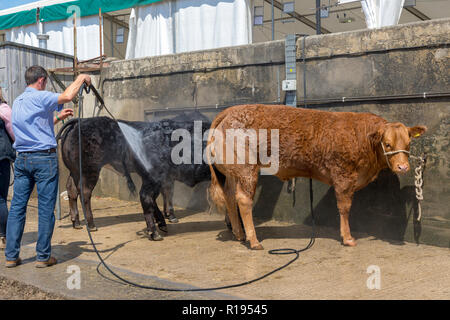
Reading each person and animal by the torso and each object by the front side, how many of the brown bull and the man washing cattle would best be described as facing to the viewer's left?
0

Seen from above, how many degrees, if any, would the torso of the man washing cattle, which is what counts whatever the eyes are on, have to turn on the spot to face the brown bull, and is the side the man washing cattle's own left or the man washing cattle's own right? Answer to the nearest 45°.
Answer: approximately 45° to the man washing cattle's own right

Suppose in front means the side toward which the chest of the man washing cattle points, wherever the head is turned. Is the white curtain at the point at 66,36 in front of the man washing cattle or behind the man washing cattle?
in front

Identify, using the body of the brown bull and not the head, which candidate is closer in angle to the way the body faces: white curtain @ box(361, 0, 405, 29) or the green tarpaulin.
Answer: the white curtain

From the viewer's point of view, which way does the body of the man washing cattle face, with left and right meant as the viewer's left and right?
facing away from the viewer and to the right of the viewer

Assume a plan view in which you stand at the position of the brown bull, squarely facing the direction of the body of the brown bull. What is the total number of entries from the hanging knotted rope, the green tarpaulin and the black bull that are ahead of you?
1

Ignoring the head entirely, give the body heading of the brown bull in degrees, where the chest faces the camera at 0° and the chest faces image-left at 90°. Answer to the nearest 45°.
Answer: approximately 270°

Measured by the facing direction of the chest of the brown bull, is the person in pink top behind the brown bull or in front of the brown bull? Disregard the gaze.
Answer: behind

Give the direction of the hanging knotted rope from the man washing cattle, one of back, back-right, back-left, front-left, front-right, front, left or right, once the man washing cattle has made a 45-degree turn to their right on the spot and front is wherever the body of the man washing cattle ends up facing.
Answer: front

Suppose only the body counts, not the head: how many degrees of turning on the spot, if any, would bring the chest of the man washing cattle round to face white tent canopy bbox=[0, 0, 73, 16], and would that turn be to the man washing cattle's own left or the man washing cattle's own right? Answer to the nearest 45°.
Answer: approximately 45° to the man washing cattle's own left

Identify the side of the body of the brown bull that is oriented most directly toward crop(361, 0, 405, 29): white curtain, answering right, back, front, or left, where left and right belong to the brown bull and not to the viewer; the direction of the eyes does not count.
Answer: left

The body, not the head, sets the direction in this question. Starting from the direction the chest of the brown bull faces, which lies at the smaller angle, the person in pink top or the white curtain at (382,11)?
the white curtain

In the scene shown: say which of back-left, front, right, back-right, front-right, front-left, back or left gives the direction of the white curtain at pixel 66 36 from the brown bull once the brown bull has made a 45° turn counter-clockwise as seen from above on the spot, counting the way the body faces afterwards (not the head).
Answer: left

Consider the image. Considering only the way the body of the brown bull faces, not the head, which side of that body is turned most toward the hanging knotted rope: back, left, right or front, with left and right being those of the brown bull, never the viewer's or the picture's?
front

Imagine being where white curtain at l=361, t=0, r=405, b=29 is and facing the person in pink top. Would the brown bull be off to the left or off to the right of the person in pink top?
left
